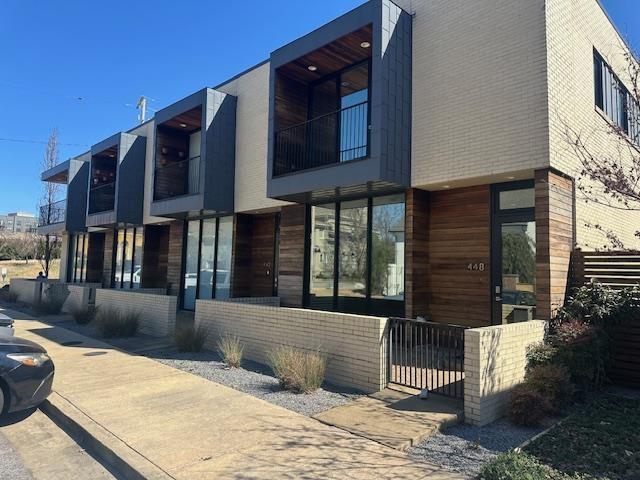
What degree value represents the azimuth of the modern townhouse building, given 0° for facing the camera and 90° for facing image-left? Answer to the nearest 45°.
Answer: approximately 45°

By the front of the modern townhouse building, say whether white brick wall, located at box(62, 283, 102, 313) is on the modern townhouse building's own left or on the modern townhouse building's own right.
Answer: on the modern townhouse building's own right

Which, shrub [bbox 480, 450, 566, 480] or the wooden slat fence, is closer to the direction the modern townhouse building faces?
the shrub

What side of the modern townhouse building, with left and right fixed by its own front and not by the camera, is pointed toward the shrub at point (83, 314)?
right

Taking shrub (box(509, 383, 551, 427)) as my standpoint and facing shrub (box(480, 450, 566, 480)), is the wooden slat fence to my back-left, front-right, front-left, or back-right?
back-left
